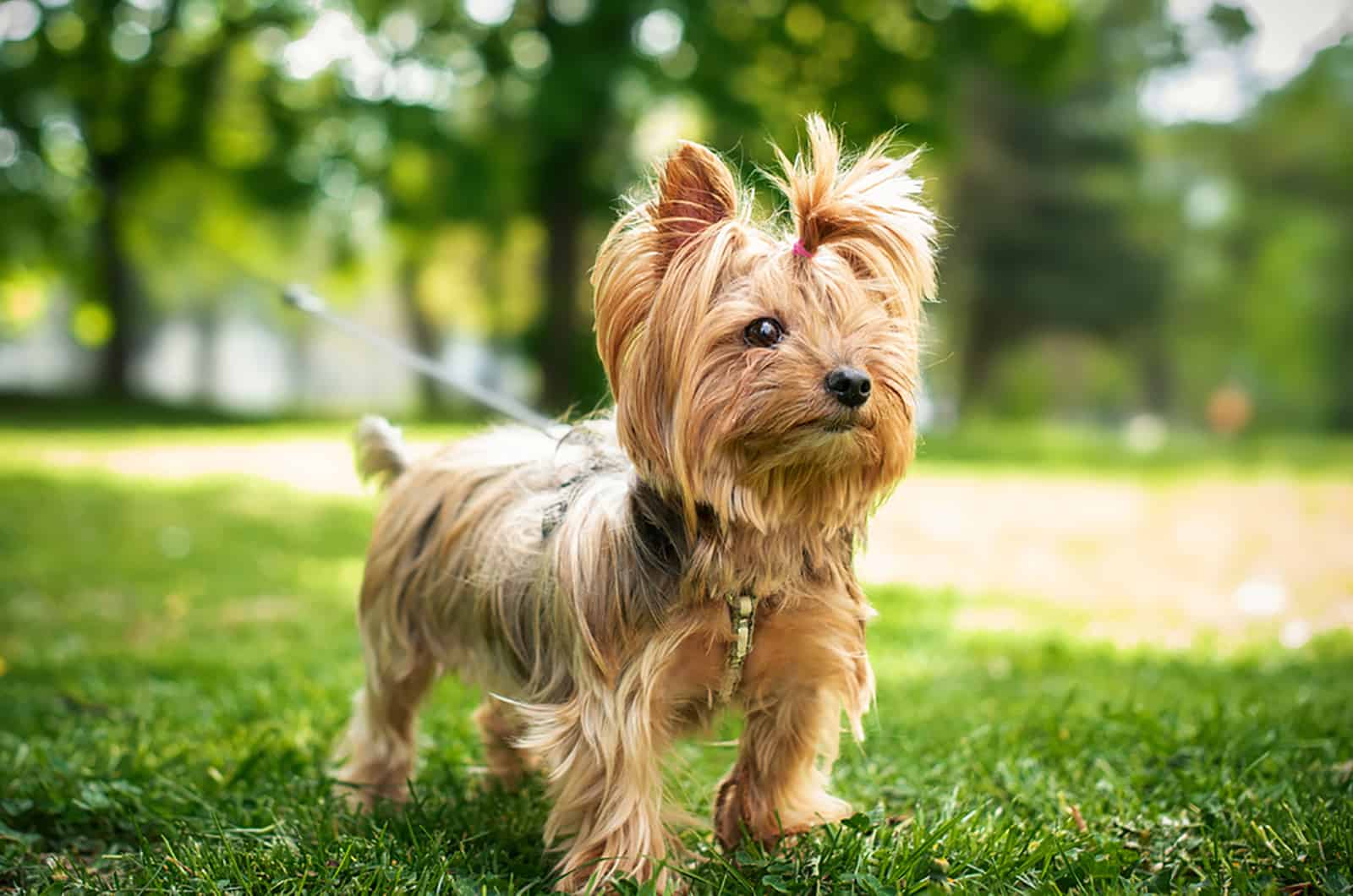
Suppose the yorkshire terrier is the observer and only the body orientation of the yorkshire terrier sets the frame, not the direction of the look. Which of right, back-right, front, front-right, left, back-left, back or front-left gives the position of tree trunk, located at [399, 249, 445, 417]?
back-left

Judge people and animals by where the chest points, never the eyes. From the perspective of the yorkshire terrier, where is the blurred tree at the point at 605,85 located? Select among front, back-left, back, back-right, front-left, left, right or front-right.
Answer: back-left

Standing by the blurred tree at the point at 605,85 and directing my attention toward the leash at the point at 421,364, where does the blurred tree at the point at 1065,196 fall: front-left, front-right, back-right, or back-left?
back-left

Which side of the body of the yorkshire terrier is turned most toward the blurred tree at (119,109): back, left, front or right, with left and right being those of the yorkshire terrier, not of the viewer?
back

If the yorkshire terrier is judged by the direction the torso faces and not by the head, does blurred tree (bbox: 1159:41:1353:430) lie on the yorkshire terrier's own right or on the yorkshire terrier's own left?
on the yorkshire terrier's own left

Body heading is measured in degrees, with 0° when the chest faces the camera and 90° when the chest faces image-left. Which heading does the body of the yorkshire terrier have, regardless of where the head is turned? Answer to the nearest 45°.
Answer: approximately 315°

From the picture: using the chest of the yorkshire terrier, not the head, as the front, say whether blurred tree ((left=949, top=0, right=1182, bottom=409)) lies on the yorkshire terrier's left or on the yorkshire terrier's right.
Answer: on the yorkshire terrier's left

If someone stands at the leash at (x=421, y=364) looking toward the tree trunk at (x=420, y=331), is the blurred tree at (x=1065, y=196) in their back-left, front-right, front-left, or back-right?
front-right
